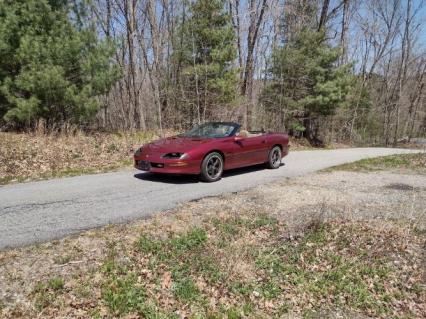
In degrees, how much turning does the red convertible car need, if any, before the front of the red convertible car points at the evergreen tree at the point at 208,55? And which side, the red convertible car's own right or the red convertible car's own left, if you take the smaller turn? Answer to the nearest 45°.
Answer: approximately 135° to the red convertible car's own right

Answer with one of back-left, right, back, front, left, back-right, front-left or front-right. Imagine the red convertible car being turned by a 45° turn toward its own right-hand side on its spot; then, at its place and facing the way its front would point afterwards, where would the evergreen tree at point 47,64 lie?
front-right

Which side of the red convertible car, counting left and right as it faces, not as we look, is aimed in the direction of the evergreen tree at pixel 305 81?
back

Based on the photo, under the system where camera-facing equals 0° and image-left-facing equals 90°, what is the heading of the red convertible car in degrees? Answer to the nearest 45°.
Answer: approximately 45°
